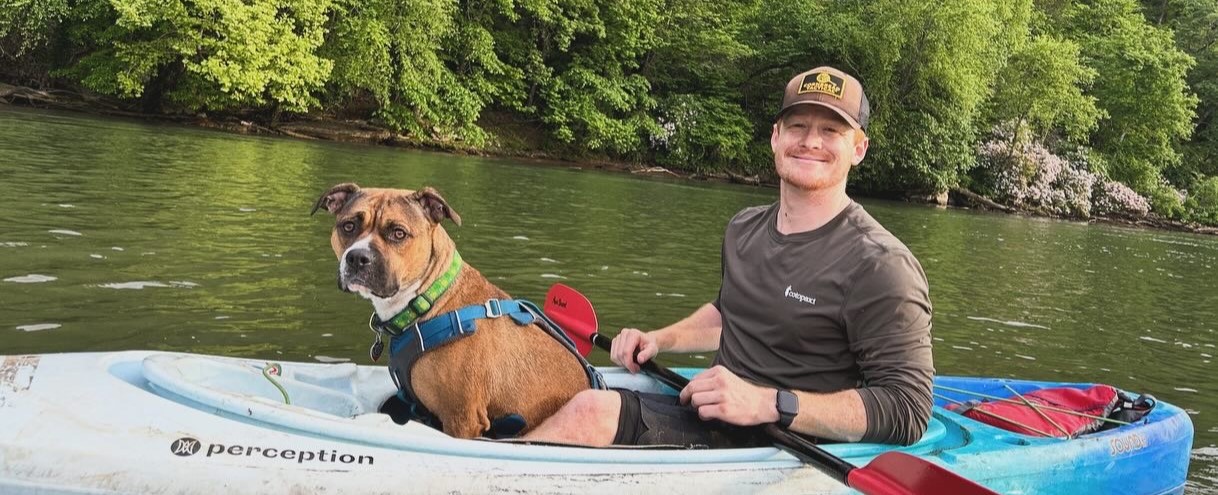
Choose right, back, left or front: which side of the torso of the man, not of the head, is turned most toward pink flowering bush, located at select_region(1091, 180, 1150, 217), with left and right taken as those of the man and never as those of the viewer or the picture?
back

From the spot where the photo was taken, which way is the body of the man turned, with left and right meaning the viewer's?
facing the viewer and to the left of the viewer

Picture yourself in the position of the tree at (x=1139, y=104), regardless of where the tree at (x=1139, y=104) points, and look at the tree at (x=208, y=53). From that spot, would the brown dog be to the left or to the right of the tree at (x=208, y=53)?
left

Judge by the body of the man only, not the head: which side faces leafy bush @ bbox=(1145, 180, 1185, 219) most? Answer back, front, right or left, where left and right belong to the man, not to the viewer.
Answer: back

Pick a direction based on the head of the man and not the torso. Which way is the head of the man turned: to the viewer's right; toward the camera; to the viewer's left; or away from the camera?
toward the camera

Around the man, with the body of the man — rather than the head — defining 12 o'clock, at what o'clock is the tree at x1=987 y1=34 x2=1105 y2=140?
The tree is roughly at 5 o'clock from the man.

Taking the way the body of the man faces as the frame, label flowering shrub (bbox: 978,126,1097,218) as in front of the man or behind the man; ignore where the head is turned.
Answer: behind

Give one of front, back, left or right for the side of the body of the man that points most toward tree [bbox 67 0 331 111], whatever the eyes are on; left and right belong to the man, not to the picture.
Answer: right
